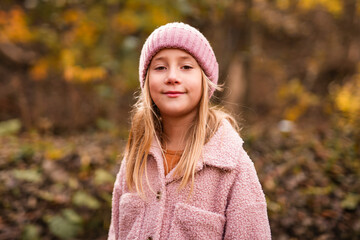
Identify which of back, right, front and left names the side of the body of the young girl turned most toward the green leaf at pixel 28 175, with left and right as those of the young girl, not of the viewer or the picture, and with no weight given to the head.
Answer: right

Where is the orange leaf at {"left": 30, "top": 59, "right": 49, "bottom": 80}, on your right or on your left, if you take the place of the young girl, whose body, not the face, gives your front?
on your right

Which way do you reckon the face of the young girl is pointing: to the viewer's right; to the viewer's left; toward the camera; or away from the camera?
toward the camera

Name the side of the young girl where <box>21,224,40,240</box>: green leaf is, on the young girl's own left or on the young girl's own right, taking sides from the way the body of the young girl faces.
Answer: on the young girl's own right

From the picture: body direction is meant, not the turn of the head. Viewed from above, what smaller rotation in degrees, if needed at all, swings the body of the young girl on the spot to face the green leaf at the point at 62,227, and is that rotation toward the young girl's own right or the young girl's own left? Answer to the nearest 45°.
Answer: approximately 90° to the young girl's own right
